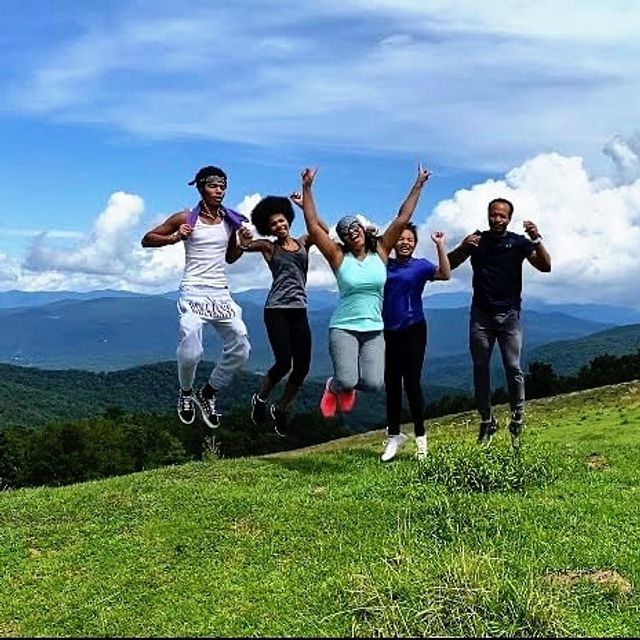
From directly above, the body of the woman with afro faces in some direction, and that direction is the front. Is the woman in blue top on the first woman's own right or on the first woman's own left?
on the first woman's own left

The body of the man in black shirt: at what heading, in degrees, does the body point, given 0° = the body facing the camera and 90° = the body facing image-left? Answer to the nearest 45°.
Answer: approximately 0°

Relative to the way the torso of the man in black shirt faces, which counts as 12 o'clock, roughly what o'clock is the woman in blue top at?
The woman in blue top is roughly at 2 o'clock from the man in black shirt.

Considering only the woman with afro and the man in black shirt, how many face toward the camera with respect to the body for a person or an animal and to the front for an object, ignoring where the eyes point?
2

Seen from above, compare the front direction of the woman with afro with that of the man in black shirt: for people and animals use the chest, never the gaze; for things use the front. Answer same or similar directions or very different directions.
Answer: same or similar directions

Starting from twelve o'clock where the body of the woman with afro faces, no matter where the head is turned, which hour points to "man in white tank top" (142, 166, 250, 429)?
The man in white tank top is roughly at 2 o'clock from the woman with afro.

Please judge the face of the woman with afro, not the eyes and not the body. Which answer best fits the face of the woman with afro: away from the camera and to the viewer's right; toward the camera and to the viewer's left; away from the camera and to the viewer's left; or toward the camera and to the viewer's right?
toward the camera and to the viewer's right

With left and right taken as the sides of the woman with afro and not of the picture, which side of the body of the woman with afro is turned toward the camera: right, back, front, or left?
front

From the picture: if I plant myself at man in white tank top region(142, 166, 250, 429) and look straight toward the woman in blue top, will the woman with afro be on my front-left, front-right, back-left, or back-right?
front-left

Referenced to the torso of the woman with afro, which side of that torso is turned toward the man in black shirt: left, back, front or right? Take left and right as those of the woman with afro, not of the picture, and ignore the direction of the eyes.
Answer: left

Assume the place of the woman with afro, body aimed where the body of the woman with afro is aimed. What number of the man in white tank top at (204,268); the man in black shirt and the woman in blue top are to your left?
2

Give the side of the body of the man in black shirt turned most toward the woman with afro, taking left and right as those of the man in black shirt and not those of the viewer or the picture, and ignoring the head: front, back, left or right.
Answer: right
